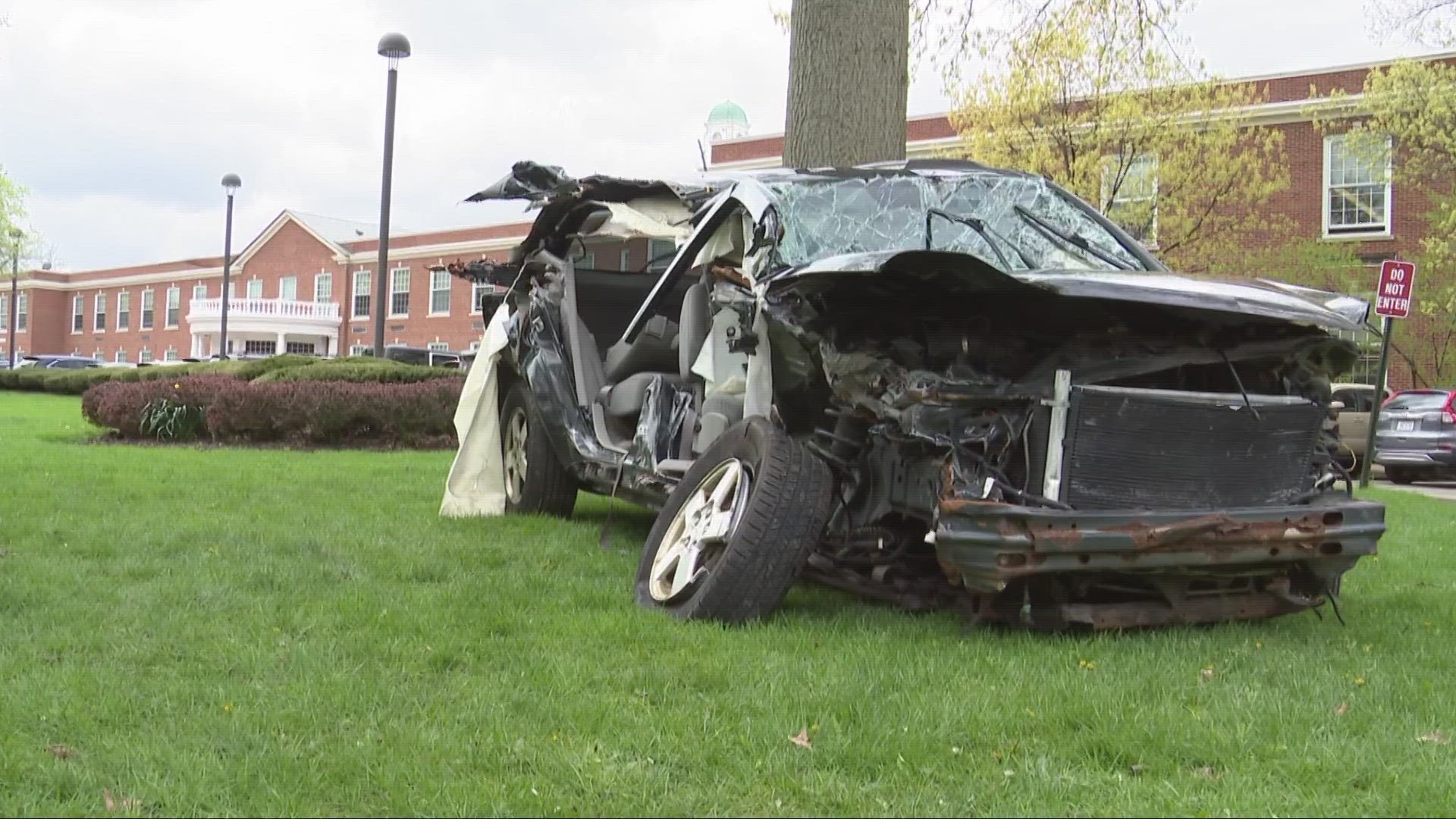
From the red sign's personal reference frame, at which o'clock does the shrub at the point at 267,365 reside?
The shrub is roughly at 3 o'clock from the red sign.

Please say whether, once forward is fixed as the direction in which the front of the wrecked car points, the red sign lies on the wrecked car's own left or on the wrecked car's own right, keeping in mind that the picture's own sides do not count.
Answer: on the wrecked car's own left

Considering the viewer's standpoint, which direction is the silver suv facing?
facing away from the viewer and to the right of the viewer

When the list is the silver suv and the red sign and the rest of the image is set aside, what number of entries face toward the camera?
1

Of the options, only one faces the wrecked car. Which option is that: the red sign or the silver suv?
the red sign

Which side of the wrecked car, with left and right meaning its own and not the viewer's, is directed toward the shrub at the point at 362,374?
back

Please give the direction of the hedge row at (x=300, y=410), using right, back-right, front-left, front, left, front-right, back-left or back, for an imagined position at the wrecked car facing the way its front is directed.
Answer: back

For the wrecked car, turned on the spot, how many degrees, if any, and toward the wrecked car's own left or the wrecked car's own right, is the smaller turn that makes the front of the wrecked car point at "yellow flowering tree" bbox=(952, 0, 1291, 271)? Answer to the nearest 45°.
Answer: approximately 135° to the wrecked car's own left

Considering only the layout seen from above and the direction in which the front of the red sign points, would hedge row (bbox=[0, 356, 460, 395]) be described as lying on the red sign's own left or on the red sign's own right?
on the red sign's own right

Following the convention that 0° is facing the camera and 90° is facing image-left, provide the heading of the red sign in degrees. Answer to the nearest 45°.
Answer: approximately 0°

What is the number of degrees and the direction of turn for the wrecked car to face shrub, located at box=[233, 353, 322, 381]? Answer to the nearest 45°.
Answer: approximately 180°
